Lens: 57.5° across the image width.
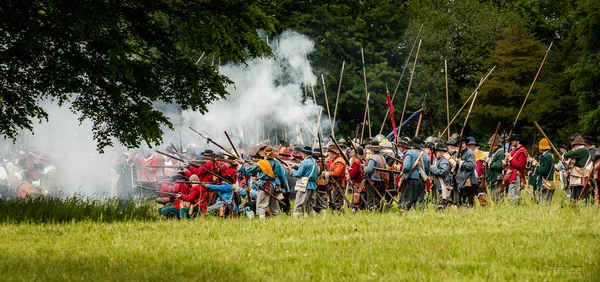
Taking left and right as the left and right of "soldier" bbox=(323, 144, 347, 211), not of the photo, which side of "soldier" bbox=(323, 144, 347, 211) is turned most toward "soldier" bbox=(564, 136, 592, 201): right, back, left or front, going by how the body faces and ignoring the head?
back

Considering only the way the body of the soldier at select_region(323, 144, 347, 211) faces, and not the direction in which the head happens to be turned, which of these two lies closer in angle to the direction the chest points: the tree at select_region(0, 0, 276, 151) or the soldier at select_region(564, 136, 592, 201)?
the tree

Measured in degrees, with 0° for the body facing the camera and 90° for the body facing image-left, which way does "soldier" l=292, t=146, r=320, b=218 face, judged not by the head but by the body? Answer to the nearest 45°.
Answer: approximately 90°

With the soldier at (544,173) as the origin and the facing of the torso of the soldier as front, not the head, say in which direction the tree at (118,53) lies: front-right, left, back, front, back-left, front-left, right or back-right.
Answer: front-left

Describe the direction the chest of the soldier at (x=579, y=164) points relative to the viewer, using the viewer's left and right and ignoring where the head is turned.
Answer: facing to the left of the viewer

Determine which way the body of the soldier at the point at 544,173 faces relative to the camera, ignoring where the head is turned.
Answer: to the viewer's left

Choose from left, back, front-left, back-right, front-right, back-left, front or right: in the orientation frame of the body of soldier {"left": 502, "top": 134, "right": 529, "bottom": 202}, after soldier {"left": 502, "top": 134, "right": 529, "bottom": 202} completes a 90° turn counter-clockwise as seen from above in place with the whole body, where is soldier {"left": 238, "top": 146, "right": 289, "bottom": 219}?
front-right

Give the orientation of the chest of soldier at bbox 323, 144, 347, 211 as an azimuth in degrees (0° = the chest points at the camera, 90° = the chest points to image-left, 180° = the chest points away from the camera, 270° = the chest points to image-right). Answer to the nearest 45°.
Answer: approximately 90°

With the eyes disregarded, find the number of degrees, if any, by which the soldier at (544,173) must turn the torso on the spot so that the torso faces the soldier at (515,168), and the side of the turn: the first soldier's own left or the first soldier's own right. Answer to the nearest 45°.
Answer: approximately 45° to the first soldier's own left

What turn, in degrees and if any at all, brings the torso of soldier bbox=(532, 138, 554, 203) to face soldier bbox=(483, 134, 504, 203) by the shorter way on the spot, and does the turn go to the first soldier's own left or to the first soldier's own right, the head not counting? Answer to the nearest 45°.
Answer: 0° — they already face them

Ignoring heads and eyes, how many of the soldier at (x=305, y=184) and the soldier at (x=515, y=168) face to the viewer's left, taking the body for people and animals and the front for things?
2

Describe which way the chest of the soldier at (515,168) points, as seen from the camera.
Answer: to the viewer's left

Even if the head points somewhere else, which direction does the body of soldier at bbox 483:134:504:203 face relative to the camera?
to the viewer's left

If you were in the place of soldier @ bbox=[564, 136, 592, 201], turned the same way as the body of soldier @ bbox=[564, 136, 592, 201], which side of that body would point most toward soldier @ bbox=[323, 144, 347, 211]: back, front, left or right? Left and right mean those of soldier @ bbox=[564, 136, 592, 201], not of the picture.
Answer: front
